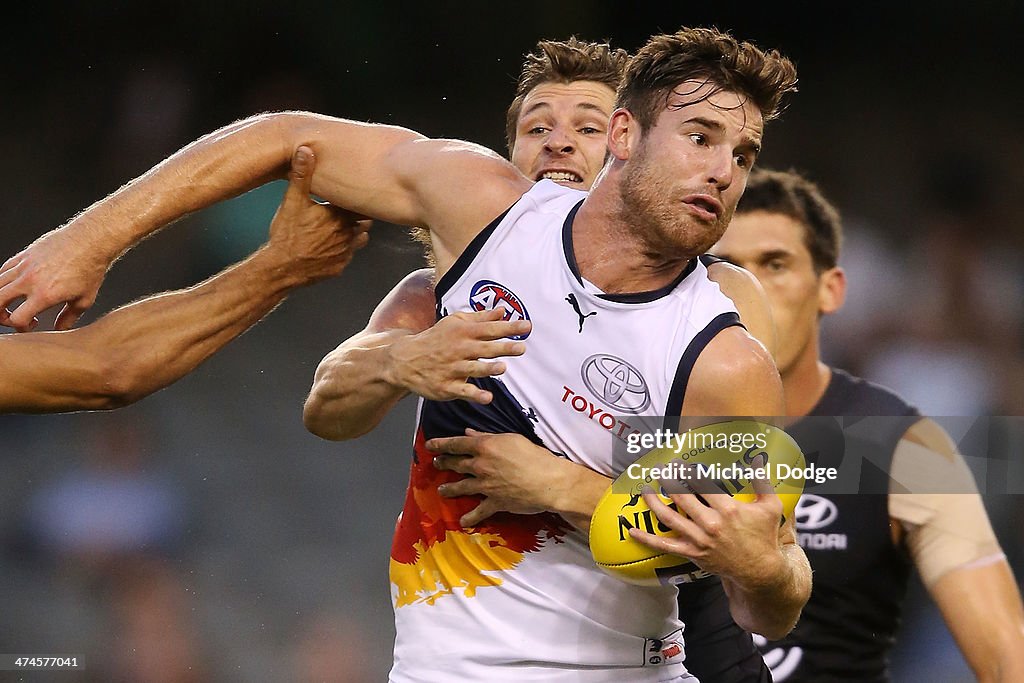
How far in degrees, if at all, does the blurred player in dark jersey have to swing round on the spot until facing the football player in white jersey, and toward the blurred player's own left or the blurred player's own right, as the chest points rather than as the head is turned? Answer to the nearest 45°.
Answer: approximately 45° to the blurred player's own left

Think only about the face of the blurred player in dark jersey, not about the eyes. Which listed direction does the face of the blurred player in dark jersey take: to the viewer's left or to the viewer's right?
to the viewer's left

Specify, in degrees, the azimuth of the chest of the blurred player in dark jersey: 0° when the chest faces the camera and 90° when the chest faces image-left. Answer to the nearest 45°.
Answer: approximately 45°

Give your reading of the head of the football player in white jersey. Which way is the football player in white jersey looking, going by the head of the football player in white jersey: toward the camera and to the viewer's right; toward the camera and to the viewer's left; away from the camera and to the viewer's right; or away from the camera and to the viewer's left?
toward the camera and to the viewer's right
